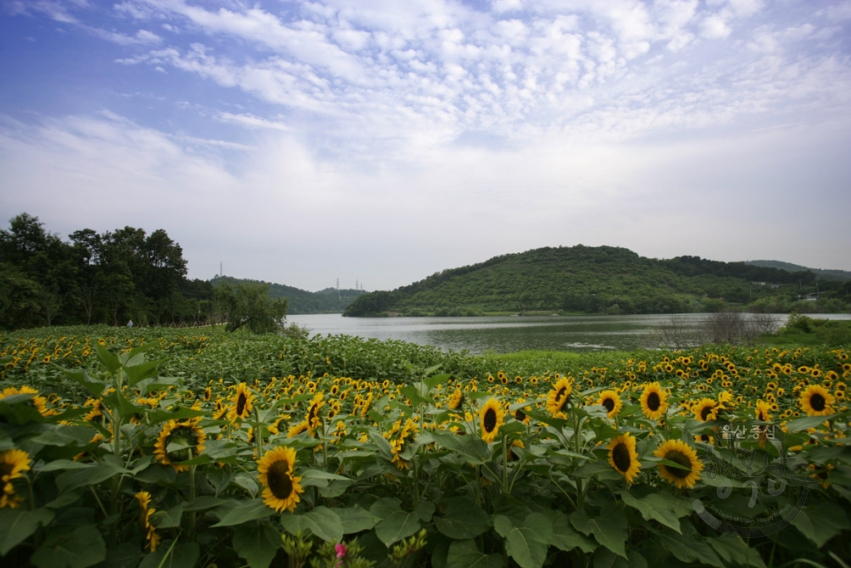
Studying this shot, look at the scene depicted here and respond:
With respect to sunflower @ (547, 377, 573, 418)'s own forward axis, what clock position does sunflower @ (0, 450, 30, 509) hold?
sunflower @ (0, 450, 30, 509) is roughly at 3 o'clock from sunflower @ (547, 377, 573, 418).

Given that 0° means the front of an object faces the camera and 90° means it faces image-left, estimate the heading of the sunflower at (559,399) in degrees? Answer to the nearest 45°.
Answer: approximately 315°

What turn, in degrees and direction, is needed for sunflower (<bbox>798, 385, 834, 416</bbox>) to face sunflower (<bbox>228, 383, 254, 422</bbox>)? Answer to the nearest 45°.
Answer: approximately 45° to its right

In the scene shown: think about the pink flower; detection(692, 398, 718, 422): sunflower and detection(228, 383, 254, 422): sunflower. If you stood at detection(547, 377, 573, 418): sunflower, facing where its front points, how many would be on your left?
1

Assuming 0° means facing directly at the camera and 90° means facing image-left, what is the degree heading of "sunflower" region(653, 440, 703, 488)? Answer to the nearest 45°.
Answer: approximately 0°
